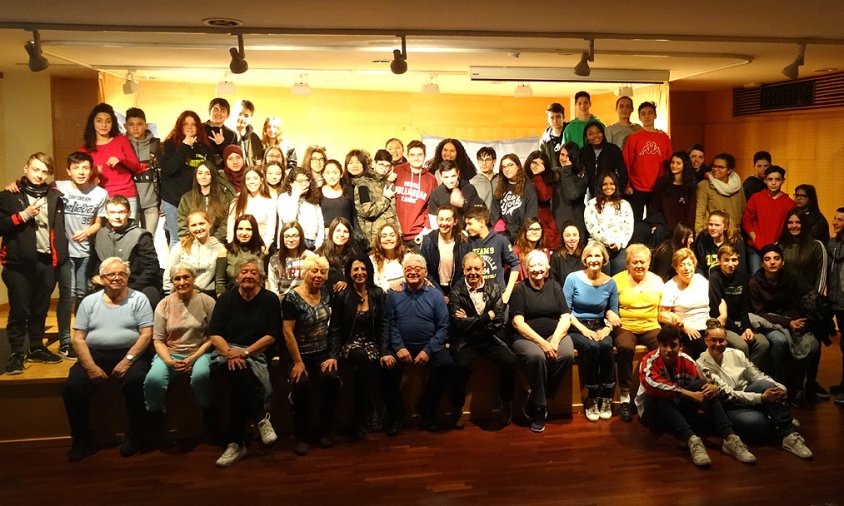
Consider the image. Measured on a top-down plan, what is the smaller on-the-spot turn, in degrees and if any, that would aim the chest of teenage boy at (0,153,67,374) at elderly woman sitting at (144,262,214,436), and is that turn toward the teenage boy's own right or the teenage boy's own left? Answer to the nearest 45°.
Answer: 0° — they already face them

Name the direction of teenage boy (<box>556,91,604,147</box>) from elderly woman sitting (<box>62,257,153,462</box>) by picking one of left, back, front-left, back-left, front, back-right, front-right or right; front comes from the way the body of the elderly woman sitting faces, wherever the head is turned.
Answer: left

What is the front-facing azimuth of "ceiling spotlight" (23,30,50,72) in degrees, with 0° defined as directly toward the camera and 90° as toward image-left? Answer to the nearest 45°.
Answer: approximately 225°

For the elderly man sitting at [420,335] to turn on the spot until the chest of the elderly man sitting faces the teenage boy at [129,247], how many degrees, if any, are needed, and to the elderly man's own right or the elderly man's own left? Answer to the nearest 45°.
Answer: approximately 90° to the elderly man's own right
